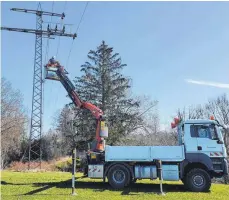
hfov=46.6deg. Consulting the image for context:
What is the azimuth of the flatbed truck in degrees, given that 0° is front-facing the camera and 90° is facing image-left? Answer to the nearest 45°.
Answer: approximately 270°

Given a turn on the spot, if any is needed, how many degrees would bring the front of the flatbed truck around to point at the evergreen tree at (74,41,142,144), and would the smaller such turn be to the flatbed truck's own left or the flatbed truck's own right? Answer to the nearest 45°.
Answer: approximately 90° to the flatbed truck's own left
